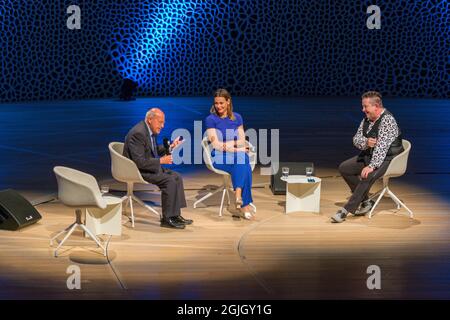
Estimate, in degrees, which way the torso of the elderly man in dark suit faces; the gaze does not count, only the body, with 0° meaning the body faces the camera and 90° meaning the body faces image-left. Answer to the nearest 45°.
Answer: approximately 270°

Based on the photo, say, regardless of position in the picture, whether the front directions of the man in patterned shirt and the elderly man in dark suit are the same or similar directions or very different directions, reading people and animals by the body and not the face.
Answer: very different directions

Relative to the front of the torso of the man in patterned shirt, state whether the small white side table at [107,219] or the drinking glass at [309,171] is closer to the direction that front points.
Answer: the small white side table

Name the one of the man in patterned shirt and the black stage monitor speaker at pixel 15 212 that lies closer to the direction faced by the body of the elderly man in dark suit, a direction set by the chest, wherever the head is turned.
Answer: the man in patterned shirt

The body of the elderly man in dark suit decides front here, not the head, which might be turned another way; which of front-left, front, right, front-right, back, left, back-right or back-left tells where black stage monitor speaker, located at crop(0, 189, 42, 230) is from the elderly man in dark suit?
back

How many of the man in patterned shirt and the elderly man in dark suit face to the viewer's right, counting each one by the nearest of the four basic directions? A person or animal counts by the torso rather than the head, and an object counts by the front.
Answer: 1

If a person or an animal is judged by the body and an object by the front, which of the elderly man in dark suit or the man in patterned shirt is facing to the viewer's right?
the elderly man in dark suit

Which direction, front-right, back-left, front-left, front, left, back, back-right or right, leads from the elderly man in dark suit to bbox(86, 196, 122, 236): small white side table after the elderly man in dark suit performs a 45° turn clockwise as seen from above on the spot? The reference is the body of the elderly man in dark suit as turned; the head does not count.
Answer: right

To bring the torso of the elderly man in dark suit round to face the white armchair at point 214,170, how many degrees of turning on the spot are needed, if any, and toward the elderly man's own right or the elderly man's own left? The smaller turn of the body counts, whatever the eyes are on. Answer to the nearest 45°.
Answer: approximately 45° to the elderly man's own left

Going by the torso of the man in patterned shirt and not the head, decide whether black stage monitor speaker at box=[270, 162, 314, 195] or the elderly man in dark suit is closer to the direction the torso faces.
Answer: the elderly man in dark suit

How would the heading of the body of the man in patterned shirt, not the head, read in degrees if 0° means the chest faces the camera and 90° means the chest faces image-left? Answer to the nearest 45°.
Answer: approximately 45°
